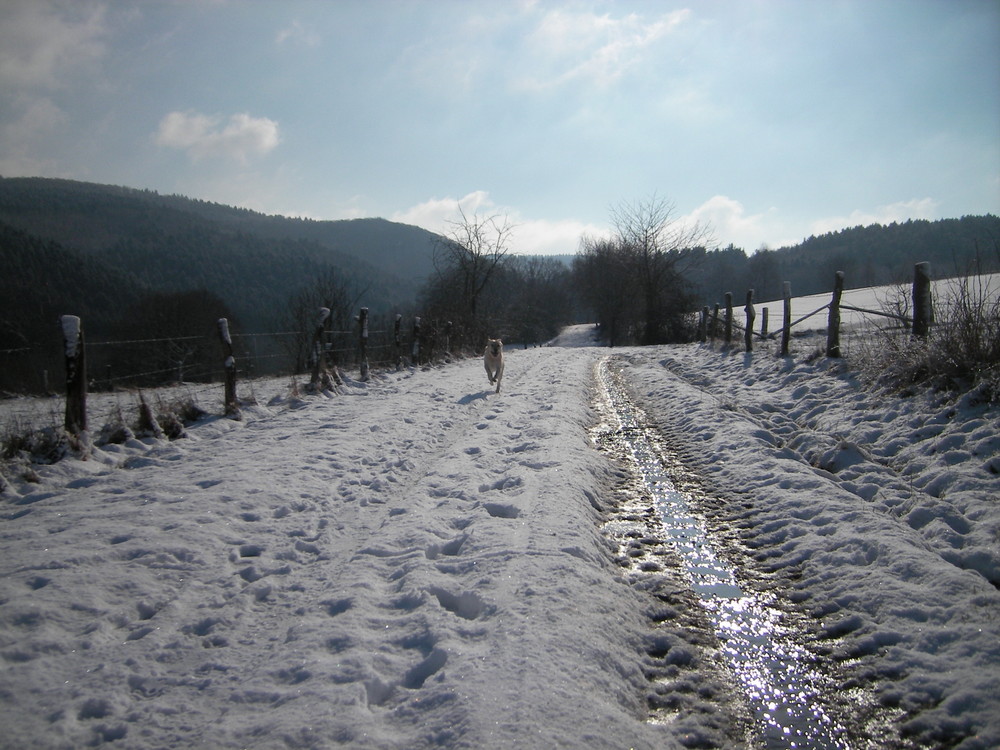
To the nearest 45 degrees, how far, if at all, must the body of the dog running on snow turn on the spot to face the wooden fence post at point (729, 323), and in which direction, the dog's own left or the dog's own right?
approximately 135° to the dog's own left

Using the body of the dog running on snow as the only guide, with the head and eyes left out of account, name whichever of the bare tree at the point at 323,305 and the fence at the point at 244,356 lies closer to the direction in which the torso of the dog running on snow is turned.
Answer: the fence

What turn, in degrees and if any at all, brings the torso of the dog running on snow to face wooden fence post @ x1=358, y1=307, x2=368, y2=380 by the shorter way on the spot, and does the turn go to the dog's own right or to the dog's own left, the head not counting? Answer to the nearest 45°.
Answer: approximately 135° to the dog's own right

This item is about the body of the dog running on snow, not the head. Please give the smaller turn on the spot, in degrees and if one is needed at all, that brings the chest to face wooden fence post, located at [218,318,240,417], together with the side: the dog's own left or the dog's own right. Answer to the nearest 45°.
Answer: approximately 45° to the dog's own right

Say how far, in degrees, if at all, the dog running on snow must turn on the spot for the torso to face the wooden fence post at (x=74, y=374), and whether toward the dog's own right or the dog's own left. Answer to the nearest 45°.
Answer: approximately 45° to the dog's own right

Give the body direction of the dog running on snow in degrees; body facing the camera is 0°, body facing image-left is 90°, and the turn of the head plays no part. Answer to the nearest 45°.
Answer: approximately 0°
